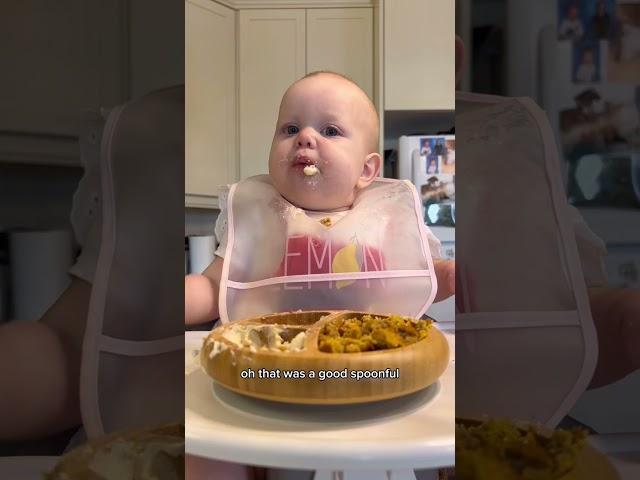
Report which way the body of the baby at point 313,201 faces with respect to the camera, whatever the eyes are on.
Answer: toward the camera
